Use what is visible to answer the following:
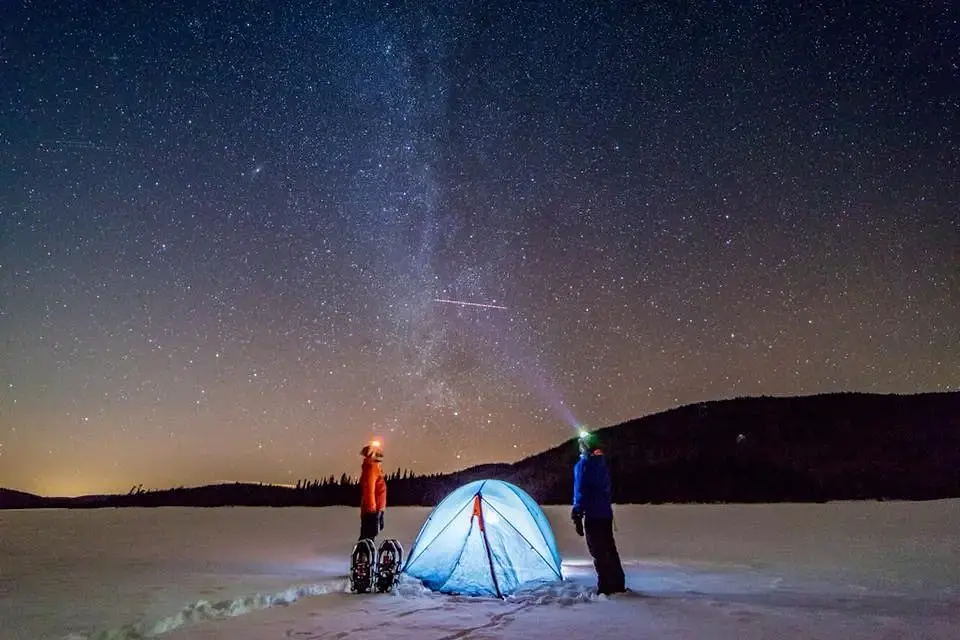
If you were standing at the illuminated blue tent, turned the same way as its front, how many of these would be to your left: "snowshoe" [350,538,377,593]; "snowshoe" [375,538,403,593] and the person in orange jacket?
0

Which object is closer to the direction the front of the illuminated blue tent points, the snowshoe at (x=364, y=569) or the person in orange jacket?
the snowshoe

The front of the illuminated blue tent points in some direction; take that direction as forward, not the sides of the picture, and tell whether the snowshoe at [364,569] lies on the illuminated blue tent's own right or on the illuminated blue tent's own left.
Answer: on the illuminated blue tent's own right

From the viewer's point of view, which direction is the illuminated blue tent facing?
toward the camera

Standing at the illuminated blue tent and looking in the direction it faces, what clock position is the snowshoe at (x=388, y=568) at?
The snowshoe is roughly at 2 o'clock from the illuminated blue tent.

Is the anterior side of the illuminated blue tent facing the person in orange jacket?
no

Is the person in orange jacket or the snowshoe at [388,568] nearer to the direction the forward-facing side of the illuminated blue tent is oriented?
the snowshoe

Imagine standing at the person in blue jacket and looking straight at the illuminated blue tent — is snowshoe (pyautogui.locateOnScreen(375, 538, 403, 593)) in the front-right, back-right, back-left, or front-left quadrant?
front-left

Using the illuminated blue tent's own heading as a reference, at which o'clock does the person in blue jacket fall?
The person in blue jacket is roughly at 10 o'clock from the illuminated blue tent.
